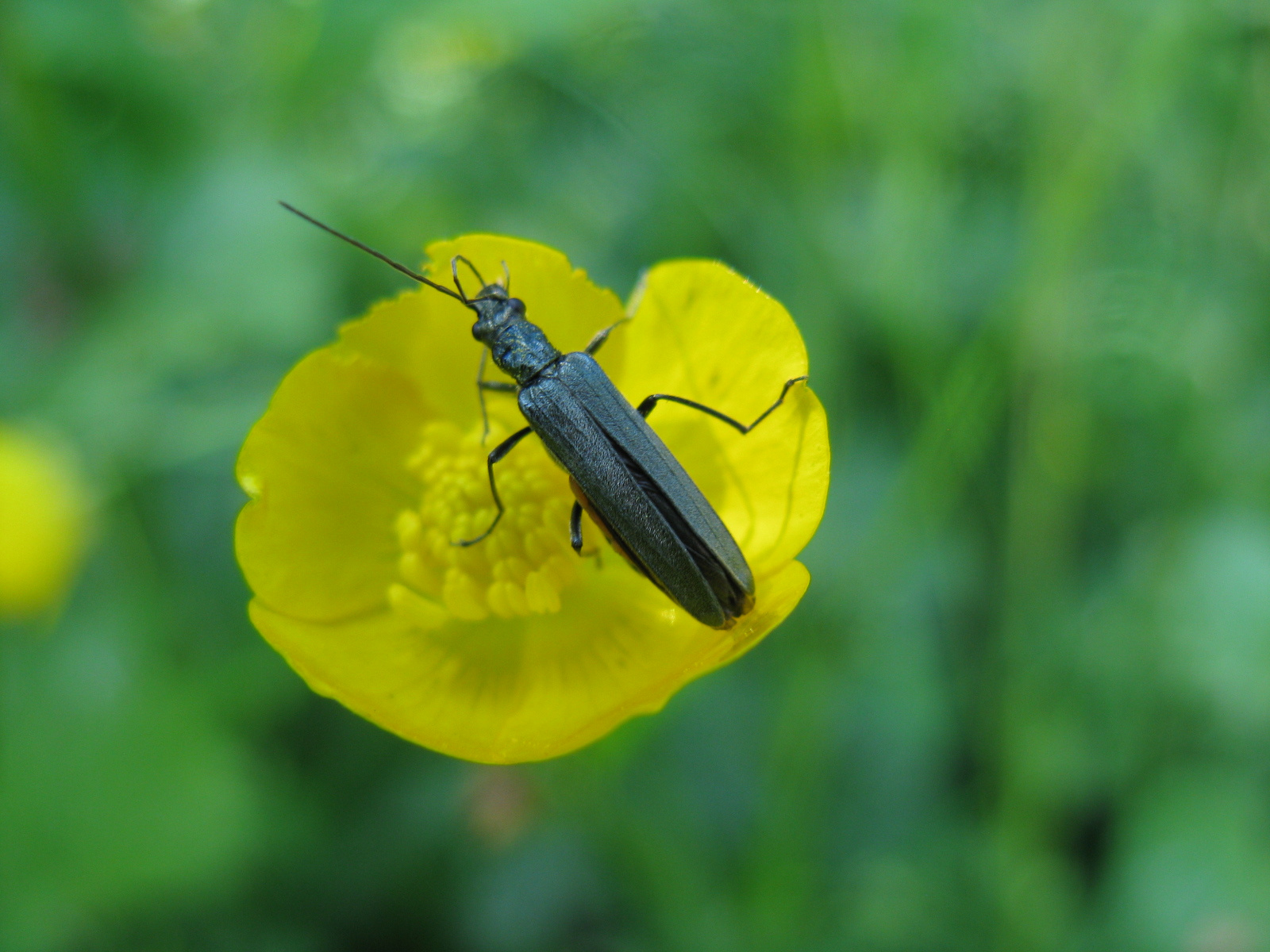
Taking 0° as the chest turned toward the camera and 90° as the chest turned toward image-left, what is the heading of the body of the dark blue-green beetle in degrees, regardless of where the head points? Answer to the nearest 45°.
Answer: approximately 135°

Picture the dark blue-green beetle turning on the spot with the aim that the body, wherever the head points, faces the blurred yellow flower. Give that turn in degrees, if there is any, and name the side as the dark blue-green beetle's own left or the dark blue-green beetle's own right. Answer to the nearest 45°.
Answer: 0° — it already faces it
